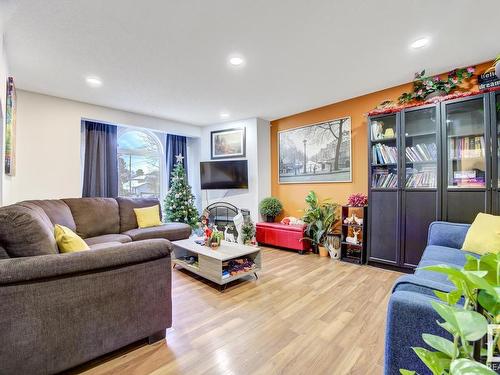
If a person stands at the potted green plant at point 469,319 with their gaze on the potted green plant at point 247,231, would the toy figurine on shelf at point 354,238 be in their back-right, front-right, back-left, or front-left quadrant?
front-right

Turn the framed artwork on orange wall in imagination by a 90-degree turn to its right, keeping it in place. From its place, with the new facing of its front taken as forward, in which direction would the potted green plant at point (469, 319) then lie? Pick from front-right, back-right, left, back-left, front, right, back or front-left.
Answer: back-left

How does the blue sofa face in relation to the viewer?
to the viewer's left

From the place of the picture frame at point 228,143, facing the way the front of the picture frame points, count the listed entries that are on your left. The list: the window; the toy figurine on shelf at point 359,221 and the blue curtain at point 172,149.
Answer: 1

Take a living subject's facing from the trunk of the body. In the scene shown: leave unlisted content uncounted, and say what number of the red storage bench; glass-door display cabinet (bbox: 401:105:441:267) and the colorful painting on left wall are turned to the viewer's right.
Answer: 1

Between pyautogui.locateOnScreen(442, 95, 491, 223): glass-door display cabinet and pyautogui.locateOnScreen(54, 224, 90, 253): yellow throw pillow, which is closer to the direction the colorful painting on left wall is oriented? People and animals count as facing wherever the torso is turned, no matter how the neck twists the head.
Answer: the glass-door display cabinet

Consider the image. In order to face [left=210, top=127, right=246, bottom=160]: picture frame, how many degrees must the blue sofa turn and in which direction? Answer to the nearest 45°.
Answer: approximately 45° to its right

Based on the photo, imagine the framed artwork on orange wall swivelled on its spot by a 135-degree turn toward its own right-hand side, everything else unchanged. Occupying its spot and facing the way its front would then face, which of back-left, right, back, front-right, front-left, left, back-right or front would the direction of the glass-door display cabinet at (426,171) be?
back-right

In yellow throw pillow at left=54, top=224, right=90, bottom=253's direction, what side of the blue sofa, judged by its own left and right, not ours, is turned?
front

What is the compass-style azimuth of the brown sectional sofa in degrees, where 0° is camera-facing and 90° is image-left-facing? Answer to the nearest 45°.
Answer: approximately 315°

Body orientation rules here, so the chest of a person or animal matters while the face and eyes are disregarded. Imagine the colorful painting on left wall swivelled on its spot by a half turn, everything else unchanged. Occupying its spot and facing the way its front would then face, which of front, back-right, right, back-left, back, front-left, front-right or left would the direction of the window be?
back-right

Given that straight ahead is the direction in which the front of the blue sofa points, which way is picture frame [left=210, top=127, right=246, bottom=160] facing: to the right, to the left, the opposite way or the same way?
to the left

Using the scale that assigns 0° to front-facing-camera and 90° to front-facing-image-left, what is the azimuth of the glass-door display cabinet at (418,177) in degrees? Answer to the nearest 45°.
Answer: approximately 45°

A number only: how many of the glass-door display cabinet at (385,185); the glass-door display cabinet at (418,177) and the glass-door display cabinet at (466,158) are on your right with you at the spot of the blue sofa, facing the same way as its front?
3

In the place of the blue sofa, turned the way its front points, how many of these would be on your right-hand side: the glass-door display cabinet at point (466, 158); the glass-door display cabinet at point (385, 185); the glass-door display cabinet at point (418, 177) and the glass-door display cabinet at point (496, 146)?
4

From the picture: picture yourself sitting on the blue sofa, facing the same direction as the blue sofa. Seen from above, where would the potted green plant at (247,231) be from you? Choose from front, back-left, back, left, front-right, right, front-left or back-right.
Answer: front-right

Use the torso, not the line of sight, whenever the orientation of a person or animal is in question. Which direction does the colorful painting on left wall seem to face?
to the viewer's right
